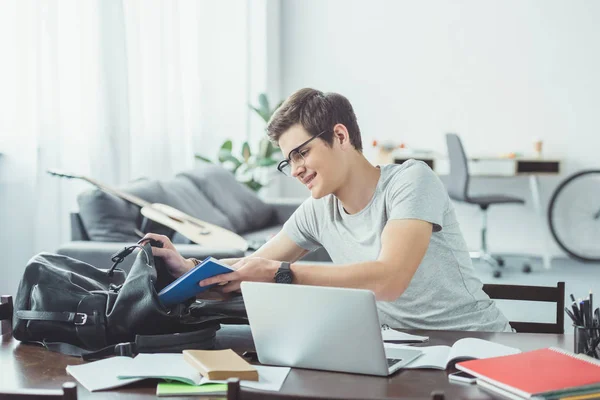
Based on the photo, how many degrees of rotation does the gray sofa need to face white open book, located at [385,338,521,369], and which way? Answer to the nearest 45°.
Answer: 0° — it already faces it

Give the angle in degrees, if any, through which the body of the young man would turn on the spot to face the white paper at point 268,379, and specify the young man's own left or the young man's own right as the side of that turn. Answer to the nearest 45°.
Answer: approximately 45° to the young man's own left

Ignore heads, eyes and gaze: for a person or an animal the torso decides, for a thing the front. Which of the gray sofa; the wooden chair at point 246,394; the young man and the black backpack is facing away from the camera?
the wooden chair

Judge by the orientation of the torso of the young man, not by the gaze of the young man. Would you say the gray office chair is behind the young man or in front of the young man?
behind

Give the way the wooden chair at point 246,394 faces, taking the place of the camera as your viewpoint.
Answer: facing away from the viewer

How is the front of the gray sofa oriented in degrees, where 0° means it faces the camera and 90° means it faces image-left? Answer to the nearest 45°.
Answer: approximately 0°

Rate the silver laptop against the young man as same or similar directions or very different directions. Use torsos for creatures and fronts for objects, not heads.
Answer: very different directions

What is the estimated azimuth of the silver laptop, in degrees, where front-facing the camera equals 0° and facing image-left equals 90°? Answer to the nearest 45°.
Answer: approximately 225°

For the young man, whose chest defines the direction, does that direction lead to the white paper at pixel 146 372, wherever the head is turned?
yes

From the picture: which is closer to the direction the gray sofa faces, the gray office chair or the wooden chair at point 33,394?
the wooden chair
